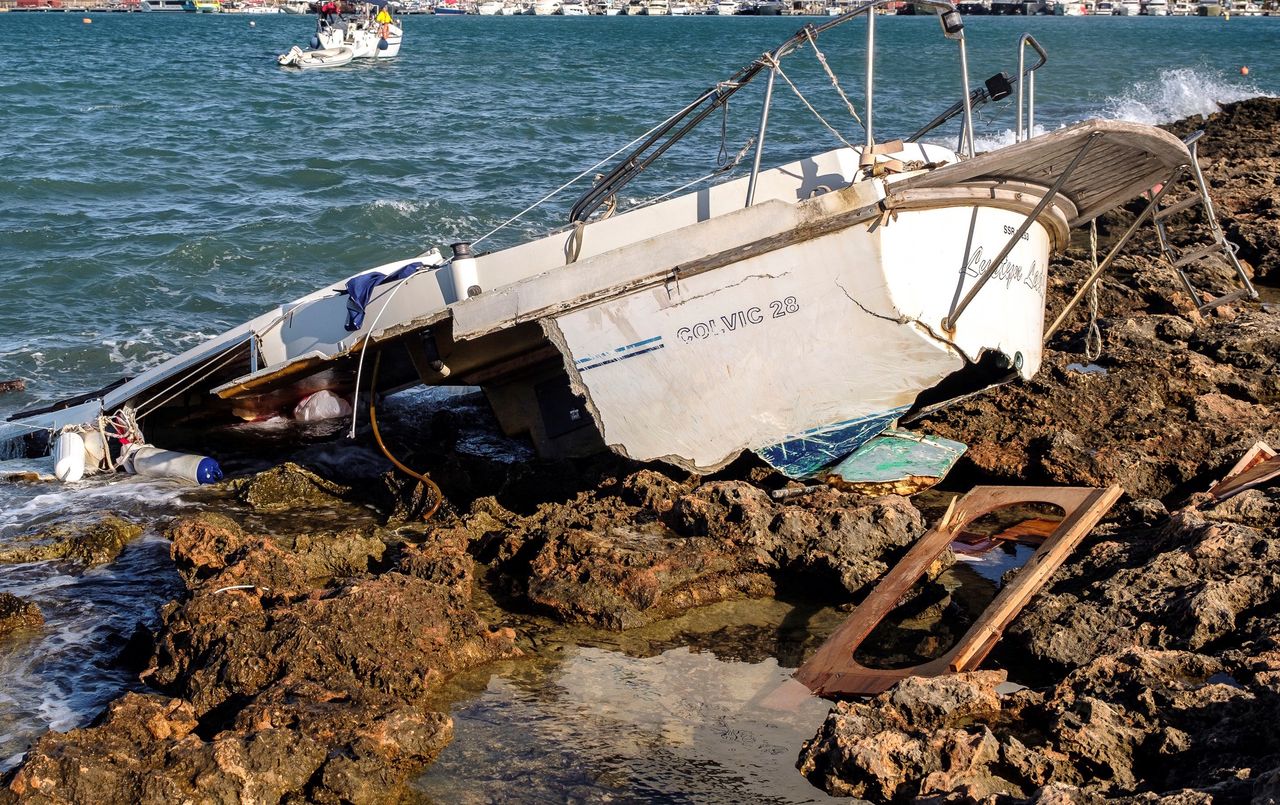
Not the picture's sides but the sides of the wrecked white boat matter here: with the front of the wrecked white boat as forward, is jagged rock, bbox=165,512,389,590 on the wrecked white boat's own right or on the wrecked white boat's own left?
on the wrecked white boat's own left

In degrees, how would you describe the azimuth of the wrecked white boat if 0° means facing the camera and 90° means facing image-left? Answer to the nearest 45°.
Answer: approximately 135°

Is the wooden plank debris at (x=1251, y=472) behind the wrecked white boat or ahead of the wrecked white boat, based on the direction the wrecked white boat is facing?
behind

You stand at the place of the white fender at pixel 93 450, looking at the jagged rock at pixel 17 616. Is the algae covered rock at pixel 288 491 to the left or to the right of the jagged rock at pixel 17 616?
left

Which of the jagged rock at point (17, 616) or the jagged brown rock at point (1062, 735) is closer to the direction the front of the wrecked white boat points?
the jagged rock
